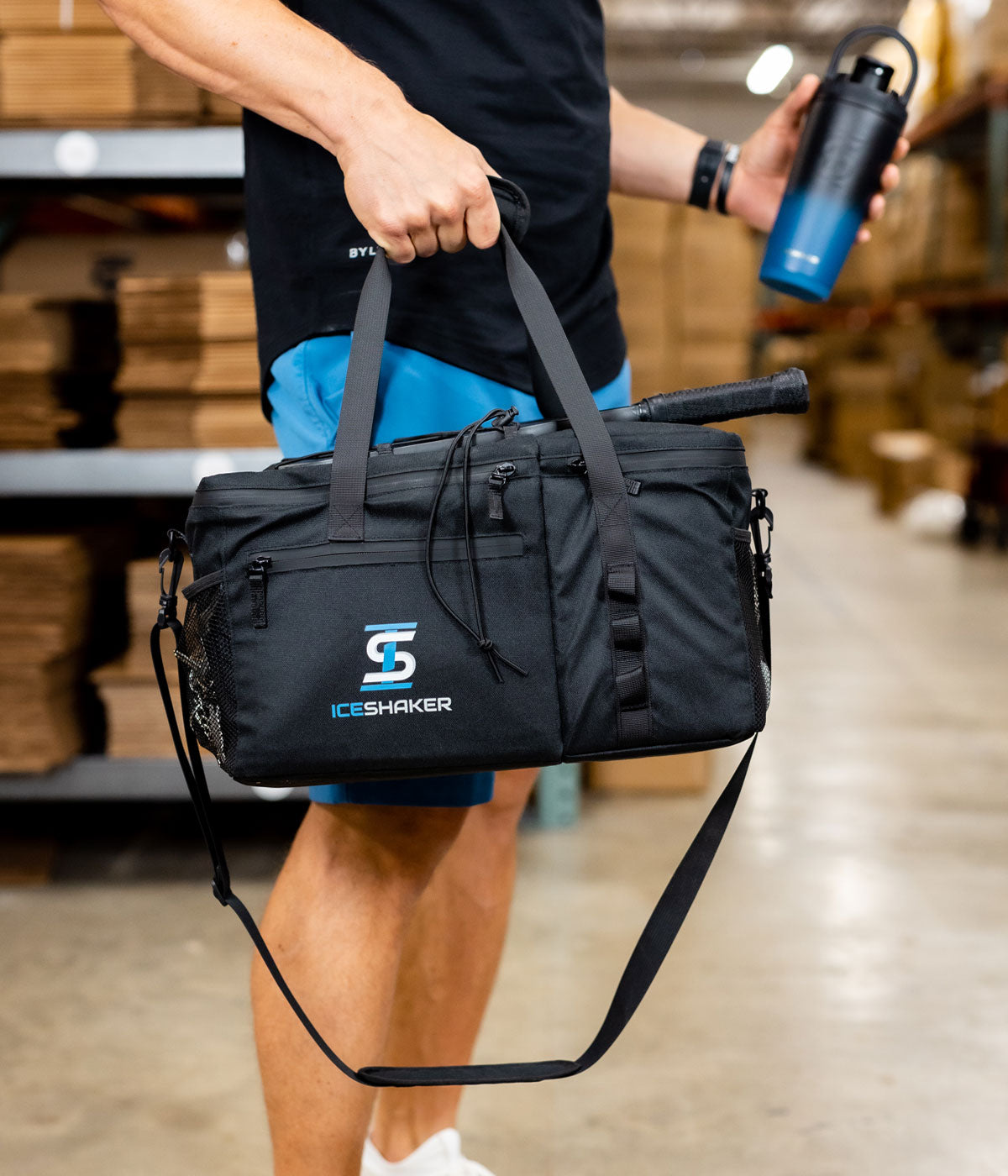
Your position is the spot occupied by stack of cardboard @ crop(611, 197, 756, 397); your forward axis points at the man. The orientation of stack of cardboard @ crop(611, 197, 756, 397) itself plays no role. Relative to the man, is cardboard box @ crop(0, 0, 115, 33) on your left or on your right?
right

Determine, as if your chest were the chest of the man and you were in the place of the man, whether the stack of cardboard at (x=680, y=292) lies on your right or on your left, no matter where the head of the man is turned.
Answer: on your left

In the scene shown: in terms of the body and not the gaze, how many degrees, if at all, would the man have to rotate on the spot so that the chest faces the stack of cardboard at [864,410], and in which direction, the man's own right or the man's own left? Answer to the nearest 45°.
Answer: approximately 90° to the man's own left
